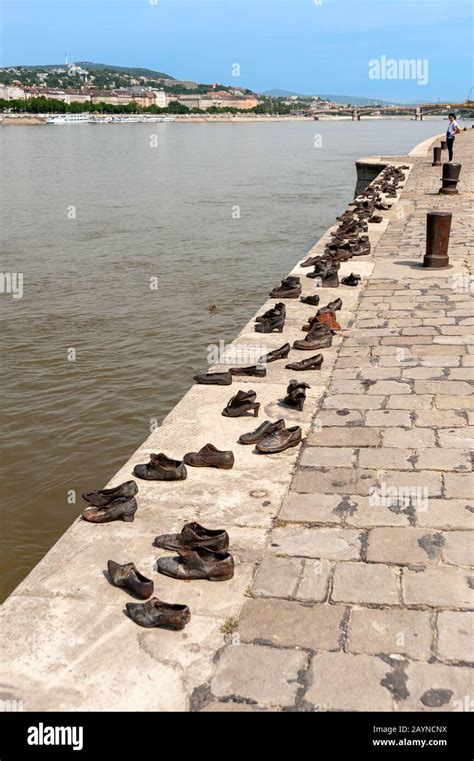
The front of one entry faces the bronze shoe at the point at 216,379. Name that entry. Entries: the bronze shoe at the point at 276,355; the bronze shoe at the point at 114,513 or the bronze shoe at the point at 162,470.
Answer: the bronze shoe at the point at 276,355

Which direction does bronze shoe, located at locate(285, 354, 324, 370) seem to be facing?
to the viewer's left

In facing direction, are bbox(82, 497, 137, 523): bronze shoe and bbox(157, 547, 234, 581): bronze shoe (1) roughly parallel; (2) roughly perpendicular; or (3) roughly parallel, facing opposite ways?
roughly parallel

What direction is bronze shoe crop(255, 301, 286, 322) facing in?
to the viewer's left

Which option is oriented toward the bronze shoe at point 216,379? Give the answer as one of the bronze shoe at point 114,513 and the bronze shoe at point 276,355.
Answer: the bronze shoe at point 276,355

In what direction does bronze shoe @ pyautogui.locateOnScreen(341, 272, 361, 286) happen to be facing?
to the viewer's left

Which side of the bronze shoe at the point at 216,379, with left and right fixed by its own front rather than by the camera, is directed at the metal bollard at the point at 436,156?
right

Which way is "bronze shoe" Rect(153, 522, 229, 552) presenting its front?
to the viewer's left

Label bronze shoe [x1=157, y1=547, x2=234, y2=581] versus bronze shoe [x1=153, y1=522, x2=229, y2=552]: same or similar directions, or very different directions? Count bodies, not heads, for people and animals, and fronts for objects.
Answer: same or similar directions

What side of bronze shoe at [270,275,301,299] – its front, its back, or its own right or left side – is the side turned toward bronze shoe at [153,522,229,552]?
left

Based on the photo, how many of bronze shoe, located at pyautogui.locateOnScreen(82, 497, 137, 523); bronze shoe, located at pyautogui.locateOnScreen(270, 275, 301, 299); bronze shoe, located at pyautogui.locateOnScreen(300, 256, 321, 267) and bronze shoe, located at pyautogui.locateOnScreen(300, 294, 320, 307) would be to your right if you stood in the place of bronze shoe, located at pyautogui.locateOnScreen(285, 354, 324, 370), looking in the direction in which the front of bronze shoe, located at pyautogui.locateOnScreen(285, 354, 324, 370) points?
3

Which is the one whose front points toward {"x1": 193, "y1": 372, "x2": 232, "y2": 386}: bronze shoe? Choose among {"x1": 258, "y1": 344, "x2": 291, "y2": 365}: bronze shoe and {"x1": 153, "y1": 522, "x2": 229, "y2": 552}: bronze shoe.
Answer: {"x1": 258, "y1": 344, "x2": 291, "y2": 365}: bronze shoe

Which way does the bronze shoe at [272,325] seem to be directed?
to the viewer's left

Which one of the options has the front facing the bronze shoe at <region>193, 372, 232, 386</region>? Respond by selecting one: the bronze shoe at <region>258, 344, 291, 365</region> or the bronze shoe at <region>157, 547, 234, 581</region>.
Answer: the bronze shoe at <region>258, 344, 291, 365</region>

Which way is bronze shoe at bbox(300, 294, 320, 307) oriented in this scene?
to the viewer's left

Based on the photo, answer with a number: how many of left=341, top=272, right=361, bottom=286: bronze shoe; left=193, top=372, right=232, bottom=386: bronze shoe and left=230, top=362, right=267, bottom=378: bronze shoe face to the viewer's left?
3

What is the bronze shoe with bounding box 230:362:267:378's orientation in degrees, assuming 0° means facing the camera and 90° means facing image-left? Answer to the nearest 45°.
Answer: approximately 90°

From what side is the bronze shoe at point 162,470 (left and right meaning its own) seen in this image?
left

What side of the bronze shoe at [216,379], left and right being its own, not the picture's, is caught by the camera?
left

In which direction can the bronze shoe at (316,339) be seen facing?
to the viewer's left
